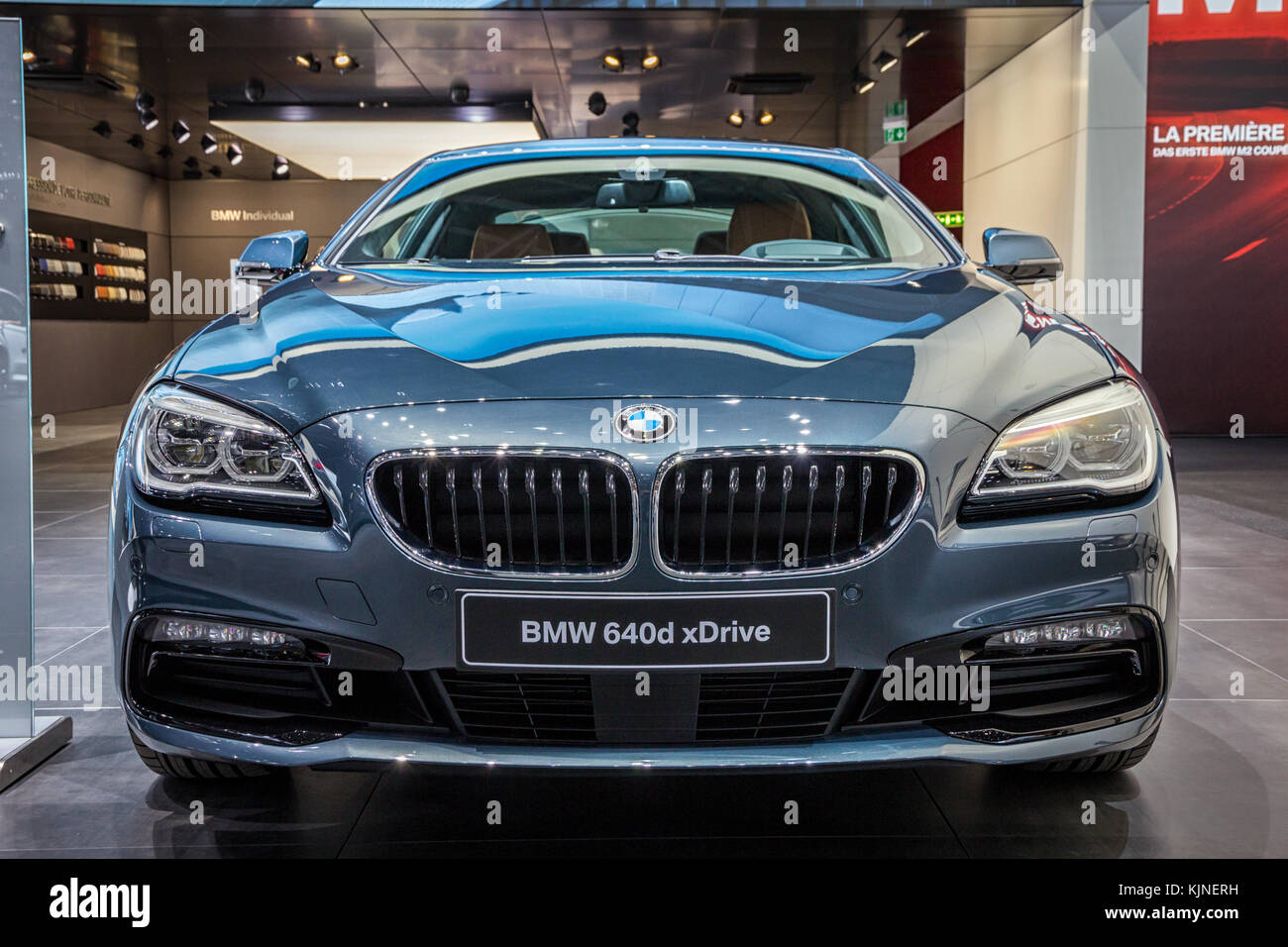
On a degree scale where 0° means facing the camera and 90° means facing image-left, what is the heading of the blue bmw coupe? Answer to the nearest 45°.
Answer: approximately 0°

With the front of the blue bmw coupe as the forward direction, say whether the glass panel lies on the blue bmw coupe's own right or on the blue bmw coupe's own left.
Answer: on the blue bmw coupe's own right
